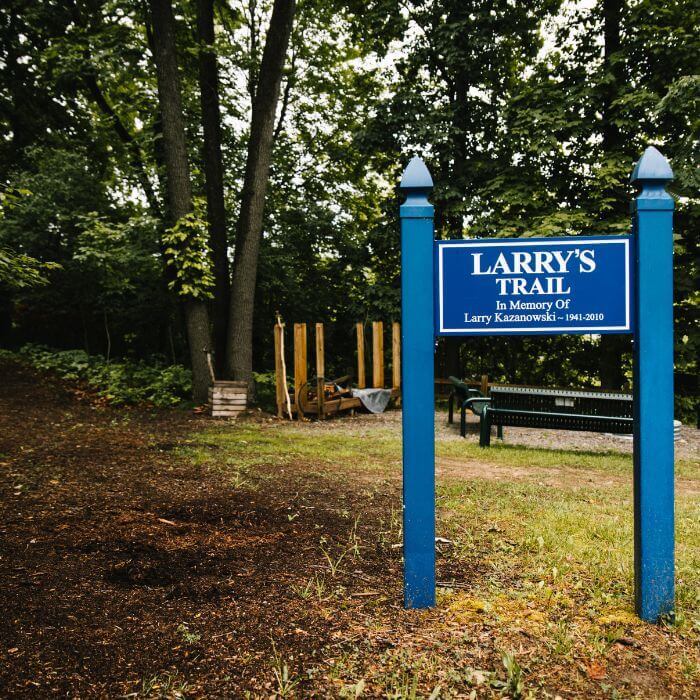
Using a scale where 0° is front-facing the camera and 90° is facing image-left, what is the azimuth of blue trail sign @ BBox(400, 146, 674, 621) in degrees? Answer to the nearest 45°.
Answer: approximately 0°

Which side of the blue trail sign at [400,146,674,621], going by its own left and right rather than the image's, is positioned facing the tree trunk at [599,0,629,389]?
back

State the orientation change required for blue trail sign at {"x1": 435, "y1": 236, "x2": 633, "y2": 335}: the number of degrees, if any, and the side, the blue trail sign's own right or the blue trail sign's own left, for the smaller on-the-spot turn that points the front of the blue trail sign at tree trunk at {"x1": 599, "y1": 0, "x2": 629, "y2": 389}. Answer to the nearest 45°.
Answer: approximately 180°

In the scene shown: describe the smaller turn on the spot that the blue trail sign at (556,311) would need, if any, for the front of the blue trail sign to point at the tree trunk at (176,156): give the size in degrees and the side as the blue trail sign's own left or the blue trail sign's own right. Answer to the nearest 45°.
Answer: approximately 135° to the blue trail sign's own right

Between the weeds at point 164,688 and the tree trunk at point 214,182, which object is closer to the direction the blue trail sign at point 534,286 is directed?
the weeds

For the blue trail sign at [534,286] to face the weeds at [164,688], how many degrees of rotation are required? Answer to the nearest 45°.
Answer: approximately 45° to its right

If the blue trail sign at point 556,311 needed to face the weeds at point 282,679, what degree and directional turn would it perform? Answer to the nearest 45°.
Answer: approximately 45° to its right
